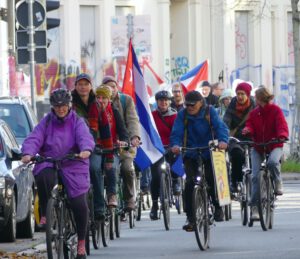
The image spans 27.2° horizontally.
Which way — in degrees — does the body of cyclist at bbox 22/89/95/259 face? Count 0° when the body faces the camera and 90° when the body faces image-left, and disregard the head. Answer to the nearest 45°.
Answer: approximately 0°

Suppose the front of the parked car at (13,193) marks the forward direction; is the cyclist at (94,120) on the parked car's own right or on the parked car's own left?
on the parked car's own left

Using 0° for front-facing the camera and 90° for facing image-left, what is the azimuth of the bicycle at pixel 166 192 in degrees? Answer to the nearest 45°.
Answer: approximately 0°
